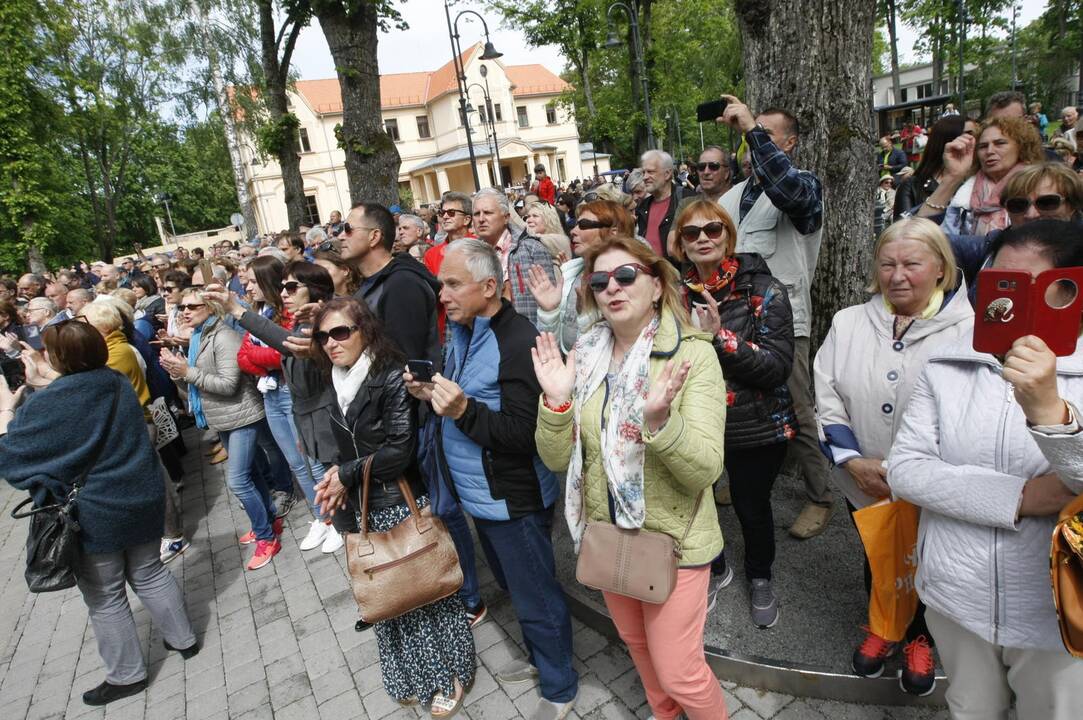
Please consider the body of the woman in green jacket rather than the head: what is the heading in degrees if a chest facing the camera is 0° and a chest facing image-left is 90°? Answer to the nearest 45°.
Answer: approximately 45°

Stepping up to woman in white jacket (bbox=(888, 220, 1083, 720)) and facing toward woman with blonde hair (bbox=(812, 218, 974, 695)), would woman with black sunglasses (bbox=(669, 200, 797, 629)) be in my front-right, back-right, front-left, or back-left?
front-left

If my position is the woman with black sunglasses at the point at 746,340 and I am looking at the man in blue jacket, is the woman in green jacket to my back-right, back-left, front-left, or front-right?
front-left

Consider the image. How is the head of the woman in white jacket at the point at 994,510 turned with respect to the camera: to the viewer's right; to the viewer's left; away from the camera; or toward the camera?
toward the camera

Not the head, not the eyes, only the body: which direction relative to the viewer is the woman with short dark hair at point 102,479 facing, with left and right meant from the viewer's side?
facing away from the viewer and to the left of the viewer

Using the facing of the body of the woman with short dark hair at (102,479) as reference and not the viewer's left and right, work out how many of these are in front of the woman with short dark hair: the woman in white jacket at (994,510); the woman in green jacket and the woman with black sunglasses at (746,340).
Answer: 0

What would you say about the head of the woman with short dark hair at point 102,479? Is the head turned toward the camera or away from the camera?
away from the camera

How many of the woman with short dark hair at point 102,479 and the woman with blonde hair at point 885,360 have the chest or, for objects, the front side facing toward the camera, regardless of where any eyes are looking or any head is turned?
1

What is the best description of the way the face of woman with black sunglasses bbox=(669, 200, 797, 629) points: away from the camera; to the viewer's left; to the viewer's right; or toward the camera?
toward the camera

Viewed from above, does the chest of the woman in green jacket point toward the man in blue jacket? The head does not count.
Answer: no

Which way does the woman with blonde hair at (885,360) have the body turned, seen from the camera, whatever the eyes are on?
toward the camera

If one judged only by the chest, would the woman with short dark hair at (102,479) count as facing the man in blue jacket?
no

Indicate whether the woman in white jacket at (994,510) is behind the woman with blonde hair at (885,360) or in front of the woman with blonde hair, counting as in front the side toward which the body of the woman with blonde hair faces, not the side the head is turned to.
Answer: in front

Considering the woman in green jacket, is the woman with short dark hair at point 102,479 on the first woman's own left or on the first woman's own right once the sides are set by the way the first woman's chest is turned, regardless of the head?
on the first woman's own right

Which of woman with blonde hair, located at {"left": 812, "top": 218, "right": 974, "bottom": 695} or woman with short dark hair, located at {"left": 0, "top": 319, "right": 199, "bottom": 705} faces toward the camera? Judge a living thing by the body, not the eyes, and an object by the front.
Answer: the woman with blonde hair
